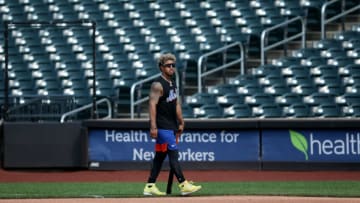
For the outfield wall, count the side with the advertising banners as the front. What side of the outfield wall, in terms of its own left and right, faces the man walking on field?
front

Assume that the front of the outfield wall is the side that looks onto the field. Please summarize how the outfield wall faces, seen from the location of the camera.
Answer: facing the viewer

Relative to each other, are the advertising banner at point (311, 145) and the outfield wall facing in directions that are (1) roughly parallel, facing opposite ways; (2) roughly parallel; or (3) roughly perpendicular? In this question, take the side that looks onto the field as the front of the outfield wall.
roughly parallel

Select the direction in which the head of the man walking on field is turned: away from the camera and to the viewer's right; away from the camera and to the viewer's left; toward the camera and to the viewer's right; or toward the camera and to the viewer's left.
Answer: toward the camera and to the viewer's right

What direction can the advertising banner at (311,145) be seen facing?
toward the camera

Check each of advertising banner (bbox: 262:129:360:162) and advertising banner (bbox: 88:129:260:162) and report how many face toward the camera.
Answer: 2

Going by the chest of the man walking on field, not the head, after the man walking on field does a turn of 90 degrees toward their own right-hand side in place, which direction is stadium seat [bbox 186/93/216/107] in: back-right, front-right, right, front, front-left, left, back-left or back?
back-right
